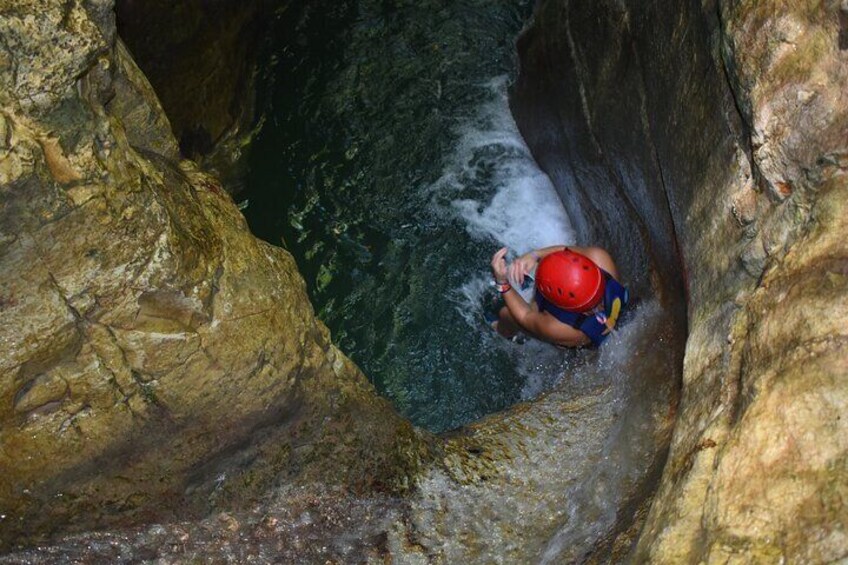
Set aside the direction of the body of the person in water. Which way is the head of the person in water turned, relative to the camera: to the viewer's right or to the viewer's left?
to the viewer's left

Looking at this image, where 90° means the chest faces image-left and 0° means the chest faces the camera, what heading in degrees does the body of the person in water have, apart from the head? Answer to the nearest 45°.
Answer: approximately 135°
